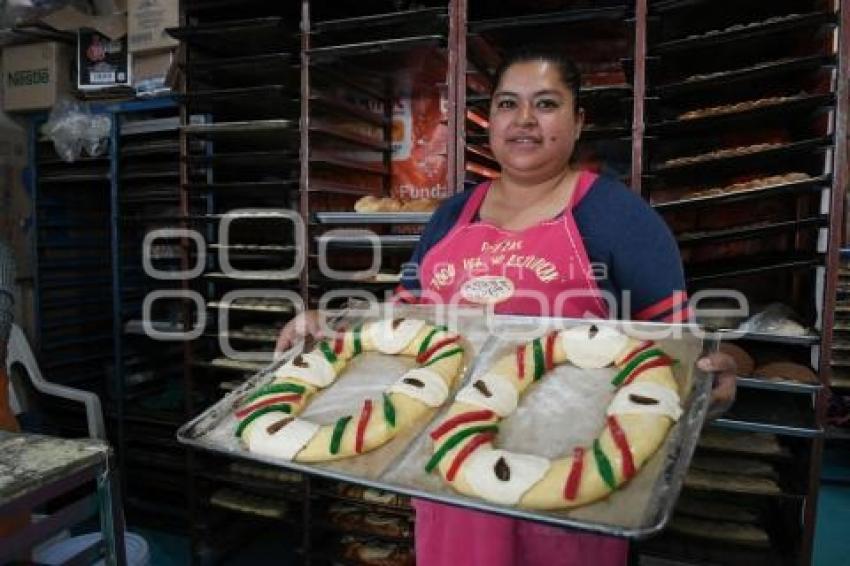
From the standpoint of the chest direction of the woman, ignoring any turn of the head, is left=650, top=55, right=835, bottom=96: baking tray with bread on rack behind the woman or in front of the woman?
behind

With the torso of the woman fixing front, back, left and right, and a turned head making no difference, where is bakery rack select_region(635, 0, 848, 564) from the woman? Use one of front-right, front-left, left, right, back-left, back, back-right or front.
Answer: back

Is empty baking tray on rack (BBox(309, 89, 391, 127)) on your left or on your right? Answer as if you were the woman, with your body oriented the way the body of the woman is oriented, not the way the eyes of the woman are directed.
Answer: on your right

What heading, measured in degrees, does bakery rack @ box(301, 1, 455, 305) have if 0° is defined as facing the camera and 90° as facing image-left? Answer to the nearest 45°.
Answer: approximately 0°

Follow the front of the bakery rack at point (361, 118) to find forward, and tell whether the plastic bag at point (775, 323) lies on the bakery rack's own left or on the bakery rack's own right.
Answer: on the bakery rack's own left

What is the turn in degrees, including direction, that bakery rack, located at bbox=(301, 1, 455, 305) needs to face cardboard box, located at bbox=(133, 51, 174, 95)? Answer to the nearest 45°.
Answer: approximately 135° to its right

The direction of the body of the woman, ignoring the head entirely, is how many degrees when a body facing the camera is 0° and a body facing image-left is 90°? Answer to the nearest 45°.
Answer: approximately 45°

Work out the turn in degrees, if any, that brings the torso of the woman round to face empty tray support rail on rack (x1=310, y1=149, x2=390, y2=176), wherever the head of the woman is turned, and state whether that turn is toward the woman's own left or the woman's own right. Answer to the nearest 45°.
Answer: approximately 90° to the woman's own right
